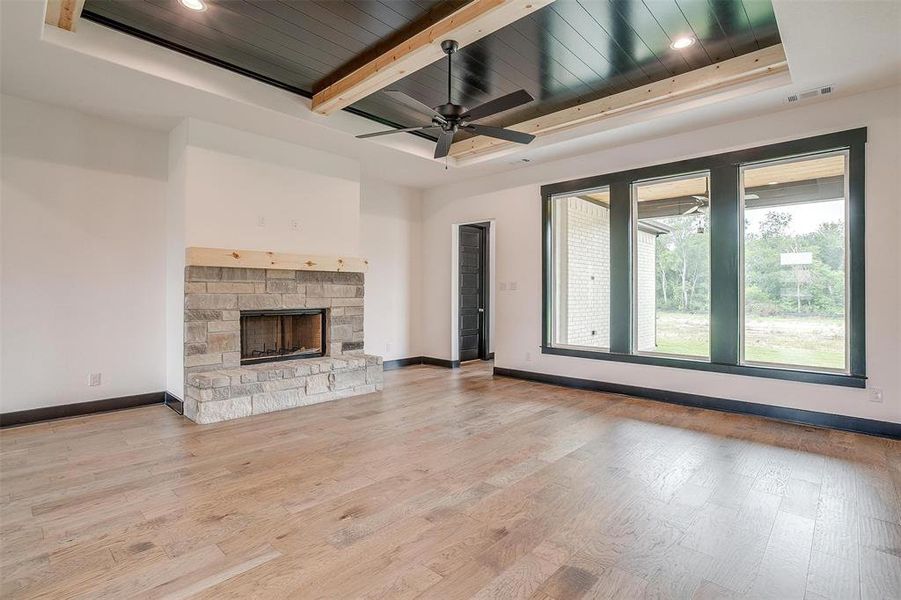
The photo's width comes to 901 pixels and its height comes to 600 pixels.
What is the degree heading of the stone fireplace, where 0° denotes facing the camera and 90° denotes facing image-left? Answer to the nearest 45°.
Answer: approximately 315°

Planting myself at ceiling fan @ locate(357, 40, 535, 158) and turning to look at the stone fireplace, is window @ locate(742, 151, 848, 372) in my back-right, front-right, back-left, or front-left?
back-right

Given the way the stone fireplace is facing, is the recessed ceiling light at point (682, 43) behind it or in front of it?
in front

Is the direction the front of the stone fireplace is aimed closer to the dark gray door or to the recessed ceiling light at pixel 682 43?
the recessed ceiling light

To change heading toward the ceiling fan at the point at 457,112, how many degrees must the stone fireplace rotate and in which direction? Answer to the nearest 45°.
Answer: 0° — it already faces it

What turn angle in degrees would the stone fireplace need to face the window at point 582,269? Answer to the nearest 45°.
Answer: approximately 45° to its left

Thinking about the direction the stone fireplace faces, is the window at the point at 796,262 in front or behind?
in front

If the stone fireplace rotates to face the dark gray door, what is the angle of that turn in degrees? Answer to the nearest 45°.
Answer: approximately 90° to its left
